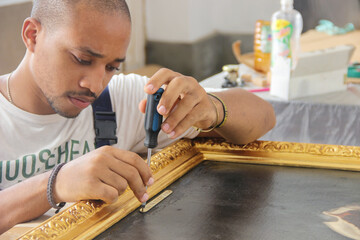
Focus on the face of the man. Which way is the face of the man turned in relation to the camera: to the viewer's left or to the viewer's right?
to the viewer's right

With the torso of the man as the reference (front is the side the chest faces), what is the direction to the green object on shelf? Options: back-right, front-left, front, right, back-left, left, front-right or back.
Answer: left

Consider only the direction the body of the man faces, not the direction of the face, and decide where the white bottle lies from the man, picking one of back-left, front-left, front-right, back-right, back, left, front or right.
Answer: left

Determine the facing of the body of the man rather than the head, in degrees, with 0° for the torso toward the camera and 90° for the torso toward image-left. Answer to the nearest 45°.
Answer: approximately 315°

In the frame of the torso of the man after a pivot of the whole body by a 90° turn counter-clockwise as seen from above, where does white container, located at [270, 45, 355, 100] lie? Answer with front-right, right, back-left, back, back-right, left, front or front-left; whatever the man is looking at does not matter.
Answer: front
